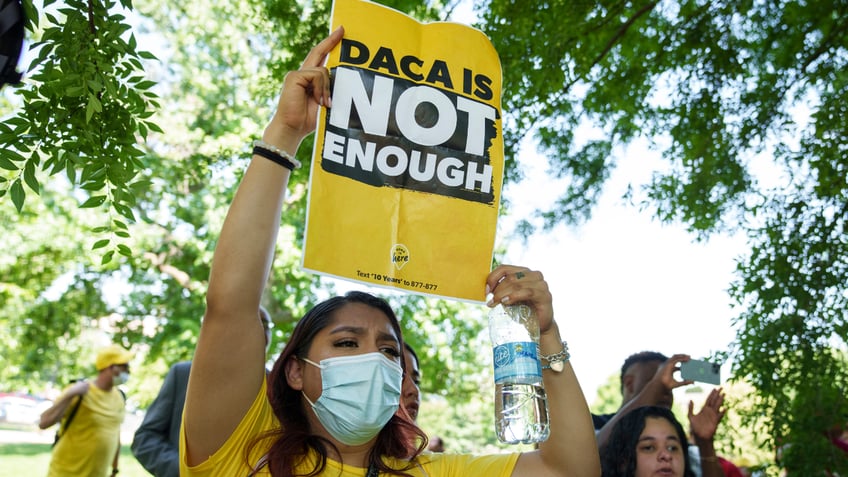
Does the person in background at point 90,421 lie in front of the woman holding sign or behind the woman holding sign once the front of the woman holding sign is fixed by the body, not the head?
behind

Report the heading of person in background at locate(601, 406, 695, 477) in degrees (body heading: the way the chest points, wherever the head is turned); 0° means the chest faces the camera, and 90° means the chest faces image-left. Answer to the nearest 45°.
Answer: approximately 315°

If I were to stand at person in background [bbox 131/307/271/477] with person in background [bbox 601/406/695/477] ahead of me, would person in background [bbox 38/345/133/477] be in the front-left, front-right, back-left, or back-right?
back-left

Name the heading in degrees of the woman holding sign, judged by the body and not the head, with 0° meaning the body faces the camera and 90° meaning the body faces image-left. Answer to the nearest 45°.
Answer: approximately 315°

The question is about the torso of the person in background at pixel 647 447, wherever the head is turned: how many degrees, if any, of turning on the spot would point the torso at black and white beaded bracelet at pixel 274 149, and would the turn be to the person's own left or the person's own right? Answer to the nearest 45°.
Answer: approximately 45° to the person's own right

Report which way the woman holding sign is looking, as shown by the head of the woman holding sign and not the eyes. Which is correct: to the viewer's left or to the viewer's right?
to the viewer's right

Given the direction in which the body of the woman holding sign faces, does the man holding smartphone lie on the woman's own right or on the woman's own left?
on the woman's own left
